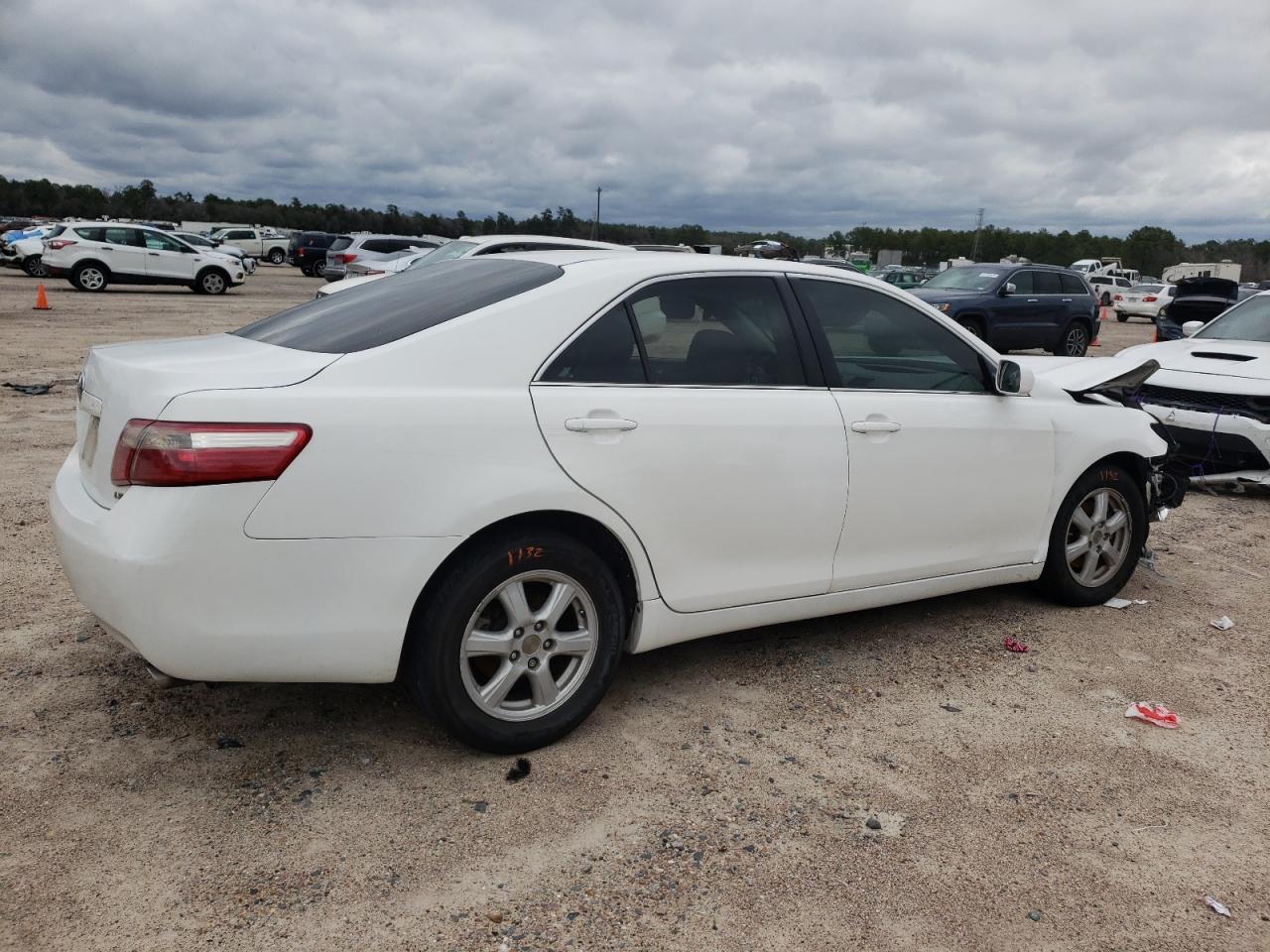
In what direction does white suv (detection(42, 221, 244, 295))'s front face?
to the viewer's right

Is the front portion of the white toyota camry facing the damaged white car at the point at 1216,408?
yes

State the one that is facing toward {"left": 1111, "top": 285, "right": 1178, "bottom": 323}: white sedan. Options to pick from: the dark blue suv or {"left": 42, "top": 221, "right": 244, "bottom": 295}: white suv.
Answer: the white suv

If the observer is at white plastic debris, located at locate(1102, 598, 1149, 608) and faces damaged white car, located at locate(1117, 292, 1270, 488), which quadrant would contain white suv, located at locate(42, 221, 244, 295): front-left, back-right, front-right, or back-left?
front-left

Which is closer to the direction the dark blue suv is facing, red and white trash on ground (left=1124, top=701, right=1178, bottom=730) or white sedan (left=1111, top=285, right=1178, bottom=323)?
the red and white trash on ground

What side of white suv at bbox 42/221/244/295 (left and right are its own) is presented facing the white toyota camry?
right

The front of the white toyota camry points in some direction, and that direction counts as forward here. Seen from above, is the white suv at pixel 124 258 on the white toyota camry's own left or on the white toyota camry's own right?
on the white toyota camry's own left

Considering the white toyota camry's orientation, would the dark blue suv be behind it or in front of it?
in front

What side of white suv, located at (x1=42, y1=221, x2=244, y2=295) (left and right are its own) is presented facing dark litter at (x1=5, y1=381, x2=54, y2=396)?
right

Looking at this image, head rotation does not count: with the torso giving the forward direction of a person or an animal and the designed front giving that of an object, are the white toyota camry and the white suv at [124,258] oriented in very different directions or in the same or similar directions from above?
same or similar directions

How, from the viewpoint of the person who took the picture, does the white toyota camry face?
facing away from the viewer and to the right of the viewer

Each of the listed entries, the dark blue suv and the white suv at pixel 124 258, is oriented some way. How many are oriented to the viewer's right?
1

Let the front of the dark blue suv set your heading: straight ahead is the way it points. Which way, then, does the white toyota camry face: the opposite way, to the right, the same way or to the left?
the opposite way

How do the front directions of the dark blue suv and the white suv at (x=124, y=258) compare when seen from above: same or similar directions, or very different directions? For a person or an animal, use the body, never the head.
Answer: very different directions

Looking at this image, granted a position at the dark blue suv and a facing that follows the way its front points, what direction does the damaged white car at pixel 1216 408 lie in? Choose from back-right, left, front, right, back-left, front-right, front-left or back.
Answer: front-left

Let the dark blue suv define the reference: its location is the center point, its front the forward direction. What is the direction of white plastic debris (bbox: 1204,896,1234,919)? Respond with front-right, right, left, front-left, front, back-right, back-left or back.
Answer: front-left
